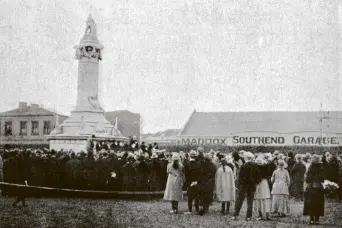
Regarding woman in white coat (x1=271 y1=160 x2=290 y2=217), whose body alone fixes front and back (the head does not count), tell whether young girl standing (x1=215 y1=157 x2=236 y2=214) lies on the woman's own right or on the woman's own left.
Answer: on the woman's own left

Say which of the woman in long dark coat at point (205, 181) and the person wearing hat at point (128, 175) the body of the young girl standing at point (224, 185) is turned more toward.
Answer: the person wearing hat

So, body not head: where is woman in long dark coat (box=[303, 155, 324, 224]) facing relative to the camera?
away from the camera

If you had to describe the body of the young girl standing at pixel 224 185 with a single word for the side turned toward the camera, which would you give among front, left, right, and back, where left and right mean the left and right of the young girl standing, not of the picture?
back

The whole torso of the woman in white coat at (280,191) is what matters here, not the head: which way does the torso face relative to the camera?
away from the camera

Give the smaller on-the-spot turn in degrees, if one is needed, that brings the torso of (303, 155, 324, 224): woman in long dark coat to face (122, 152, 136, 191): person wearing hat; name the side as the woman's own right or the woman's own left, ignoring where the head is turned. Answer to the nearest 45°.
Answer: approximately 45° to the woman's own left

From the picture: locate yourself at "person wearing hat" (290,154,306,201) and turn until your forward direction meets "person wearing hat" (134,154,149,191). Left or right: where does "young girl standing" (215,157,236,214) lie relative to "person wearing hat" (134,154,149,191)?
left

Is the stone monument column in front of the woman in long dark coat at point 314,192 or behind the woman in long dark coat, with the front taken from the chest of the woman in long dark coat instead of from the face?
in front

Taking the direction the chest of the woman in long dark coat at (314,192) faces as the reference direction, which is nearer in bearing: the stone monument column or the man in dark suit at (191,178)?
the stone monument column

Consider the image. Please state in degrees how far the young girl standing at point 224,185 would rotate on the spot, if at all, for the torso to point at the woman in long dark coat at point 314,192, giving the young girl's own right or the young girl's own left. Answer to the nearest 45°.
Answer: approximately 135° to the young girl's own right
